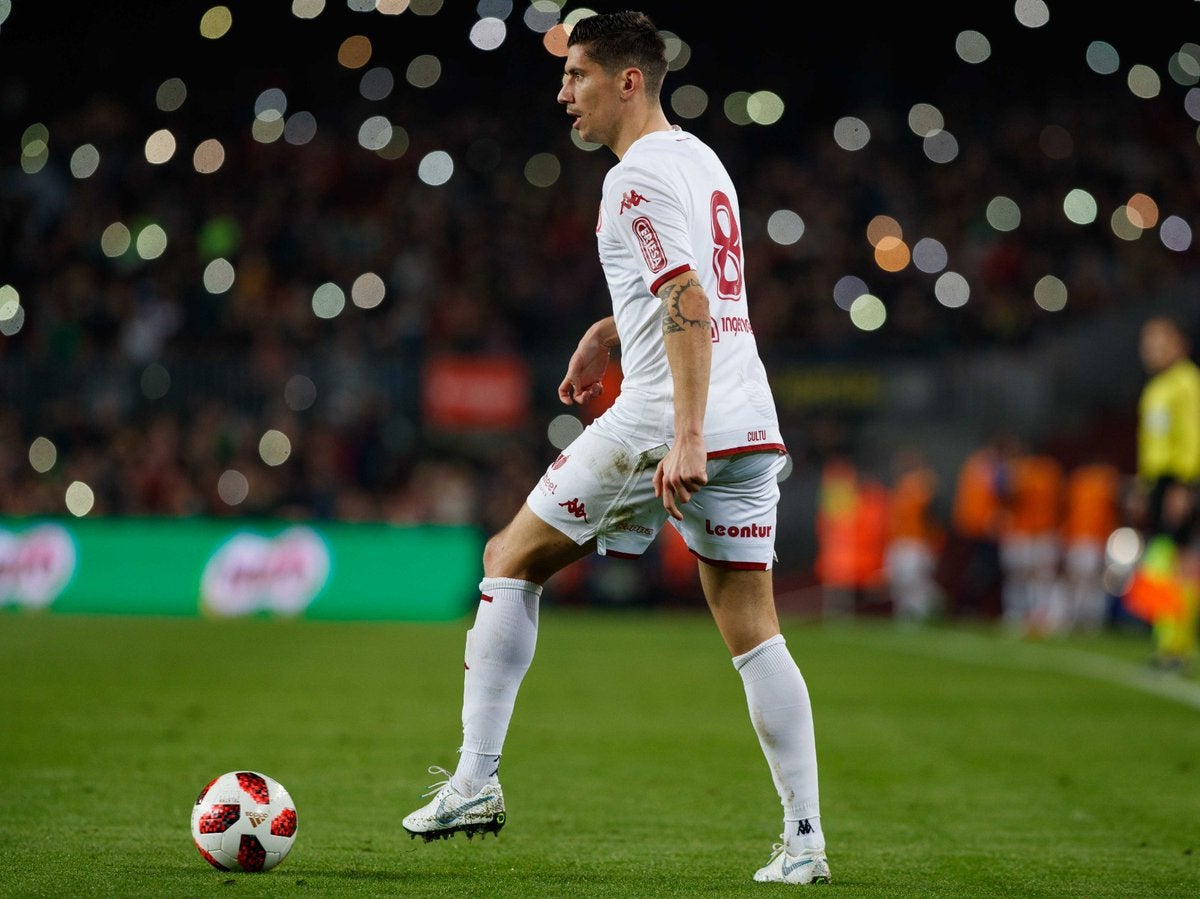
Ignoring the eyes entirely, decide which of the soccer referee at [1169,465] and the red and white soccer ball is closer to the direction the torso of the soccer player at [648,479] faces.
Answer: the red and white soccer ball

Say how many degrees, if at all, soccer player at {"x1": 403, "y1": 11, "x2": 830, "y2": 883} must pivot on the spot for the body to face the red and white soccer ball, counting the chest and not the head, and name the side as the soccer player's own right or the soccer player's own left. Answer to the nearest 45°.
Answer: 0° — they already face it

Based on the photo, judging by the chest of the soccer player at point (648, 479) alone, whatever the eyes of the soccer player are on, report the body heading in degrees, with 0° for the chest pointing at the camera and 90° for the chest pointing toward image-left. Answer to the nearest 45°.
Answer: approximately 90°

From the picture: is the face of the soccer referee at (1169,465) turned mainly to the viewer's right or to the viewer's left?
to the viewer's left

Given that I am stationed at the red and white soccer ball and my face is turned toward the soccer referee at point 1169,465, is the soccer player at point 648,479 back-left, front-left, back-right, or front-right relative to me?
front-right

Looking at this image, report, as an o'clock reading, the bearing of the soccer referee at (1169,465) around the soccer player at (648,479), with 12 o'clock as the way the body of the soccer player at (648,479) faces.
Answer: the soccer referee at (1169,465) is roughly at 4 o'clock from the soccer player at (648,479).

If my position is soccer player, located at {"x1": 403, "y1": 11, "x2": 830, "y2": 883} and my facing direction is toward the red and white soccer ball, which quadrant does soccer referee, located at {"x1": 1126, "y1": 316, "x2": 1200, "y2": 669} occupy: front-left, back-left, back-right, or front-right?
back-right

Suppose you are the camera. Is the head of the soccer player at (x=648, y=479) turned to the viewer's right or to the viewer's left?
to the viewer's left
